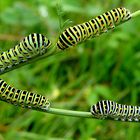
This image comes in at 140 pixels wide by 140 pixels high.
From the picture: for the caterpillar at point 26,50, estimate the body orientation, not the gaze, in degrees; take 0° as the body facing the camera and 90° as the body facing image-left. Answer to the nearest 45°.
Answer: approximately 270°

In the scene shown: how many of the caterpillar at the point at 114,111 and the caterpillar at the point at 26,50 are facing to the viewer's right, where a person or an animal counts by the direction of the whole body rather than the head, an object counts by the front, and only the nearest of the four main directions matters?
1

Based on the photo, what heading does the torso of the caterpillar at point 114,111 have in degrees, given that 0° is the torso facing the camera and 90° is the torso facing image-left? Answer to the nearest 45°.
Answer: approximately 90°

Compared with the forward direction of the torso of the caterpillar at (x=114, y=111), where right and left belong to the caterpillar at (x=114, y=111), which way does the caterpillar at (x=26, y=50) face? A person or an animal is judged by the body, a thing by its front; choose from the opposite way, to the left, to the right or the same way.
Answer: the opposite way
